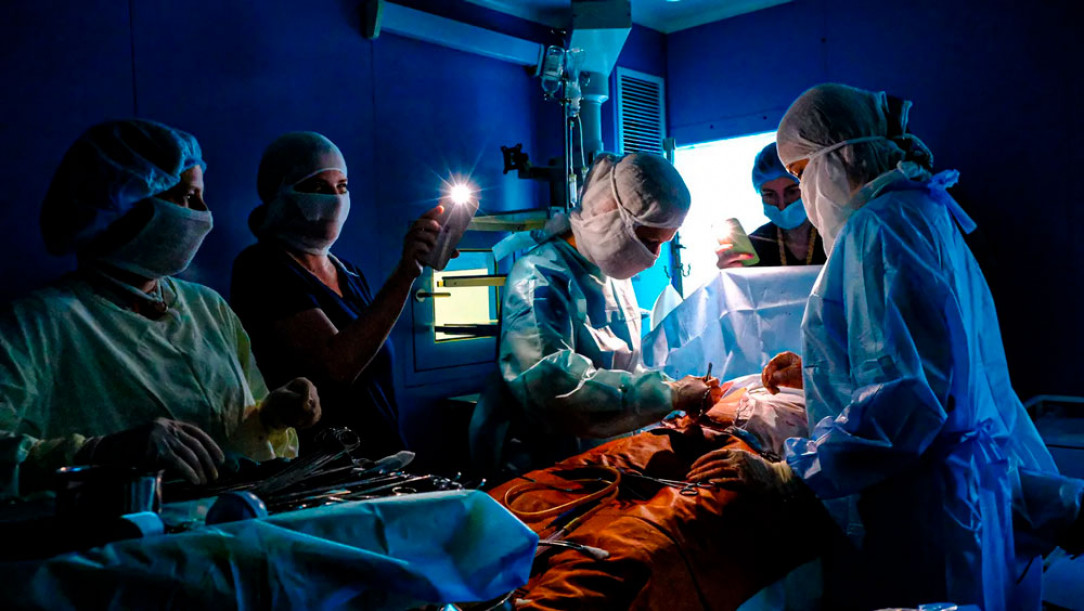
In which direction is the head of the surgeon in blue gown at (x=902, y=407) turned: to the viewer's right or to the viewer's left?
to the viewer's left

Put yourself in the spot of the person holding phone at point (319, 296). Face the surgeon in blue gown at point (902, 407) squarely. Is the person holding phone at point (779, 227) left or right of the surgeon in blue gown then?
left

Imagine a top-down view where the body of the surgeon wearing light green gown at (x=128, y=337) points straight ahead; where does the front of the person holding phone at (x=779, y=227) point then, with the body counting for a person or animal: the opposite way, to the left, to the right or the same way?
to the right

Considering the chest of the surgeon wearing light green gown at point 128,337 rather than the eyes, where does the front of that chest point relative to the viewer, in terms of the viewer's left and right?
facing the viewer and to the right of the viewer

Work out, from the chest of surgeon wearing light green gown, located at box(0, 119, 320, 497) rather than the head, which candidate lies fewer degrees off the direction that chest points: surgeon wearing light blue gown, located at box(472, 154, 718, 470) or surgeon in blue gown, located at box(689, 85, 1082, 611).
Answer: the surgeon in blue gown

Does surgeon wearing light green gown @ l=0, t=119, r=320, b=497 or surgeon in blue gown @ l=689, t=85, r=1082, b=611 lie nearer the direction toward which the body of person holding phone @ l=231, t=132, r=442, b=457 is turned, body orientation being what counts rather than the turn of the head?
the surgeon in blue gown

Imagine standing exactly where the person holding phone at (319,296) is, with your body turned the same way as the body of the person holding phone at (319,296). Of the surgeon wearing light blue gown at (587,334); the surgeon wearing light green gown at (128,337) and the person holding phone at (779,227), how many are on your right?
1

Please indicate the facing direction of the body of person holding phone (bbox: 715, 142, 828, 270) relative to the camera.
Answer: toward the camera

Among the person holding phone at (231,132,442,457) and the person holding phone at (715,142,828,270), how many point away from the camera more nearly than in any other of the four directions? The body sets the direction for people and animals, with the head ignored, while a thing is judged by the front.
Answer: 0

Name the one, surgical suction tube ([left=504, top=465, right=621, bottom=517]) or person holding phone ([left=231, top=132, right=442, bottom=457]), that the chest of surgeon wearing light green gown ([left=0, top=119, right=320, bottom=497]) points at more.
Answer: the surgical suction tube

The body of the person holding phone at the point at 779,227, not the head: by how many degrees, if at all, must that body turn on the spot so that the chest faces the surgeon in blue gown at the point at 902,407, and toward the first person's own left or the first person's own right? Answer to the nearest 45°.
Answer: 0° — they already face them

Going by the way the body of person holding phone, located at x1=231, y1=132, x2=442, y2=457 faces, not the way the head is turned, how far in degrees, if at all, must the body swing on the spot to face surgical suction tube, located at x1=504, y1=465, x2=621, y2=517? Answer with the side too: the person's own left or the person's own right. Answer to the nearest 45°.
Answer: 0° — they already face it
